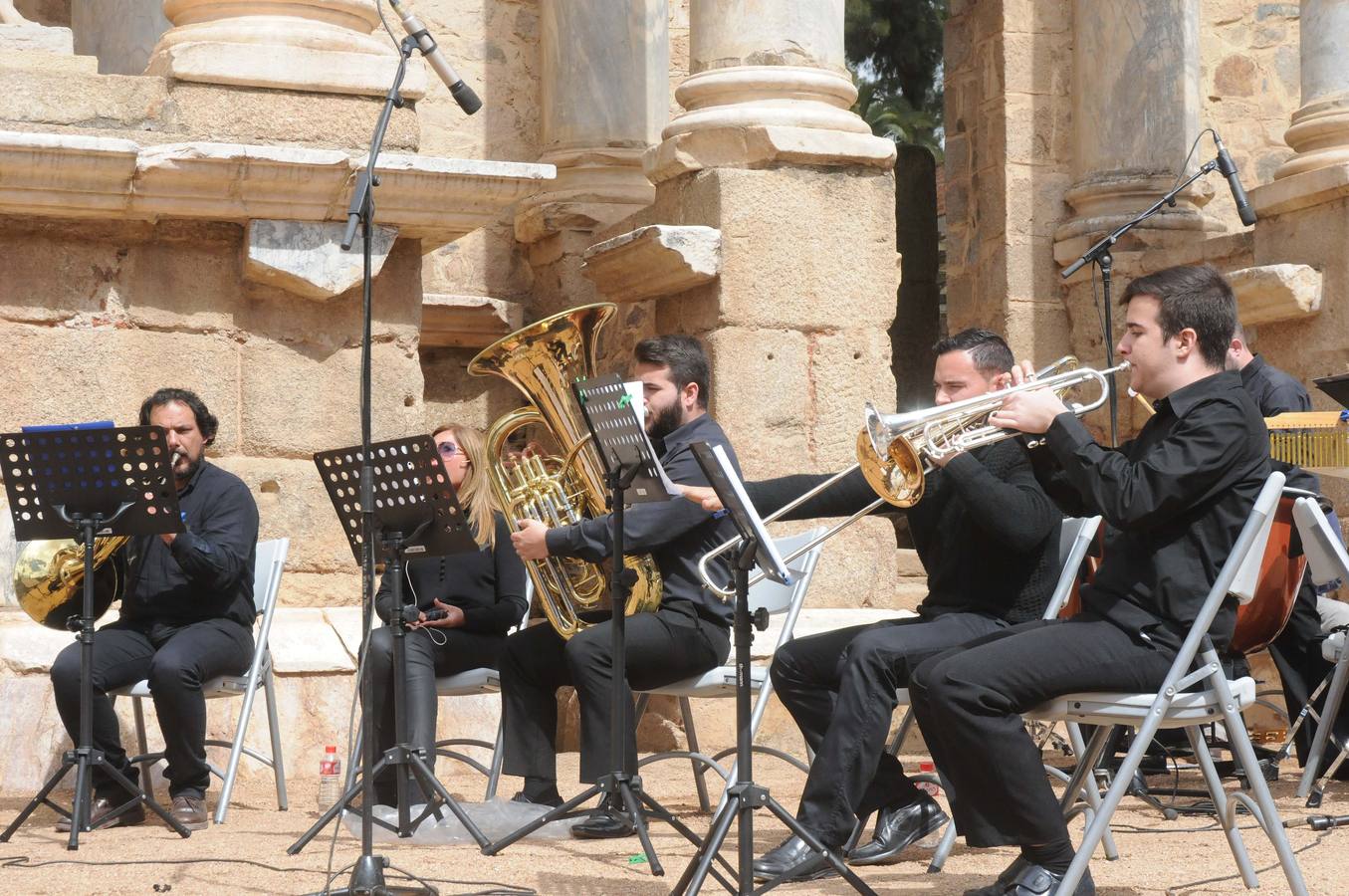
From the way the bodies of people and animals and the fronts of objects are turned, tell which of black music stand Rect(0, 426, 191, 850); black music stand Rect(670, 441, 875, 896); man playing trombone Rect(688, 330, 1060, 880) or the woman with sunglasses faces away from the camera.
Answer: black music stand Rect(0, 426, 191, 850)

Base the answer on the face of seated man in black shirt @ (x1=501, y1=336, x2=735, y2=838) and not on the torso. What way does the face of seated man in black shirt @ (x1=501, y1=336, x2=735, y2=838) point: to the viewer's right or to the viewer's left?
to the viewer's left

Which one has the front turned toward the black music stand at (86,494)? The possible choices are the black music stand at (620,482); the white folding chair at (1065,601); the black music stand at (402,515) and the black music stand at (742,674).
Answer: the white folding chair

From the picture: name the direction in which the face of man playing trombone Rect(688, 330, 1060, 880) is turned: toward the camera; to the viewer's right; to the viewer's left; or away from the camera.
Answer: to the viewer's left

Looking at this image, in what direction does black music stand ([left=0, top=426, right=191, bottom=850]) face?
away from the camera

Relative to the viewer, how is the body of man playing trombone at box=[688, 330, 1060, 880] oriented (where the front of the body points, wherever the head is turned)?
to the viewer's left

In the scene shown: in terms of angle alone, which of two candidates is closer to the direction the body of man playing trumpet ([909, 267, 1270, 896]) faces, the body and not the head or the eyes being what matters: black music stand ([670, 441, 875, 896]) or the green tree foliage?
the black music stand

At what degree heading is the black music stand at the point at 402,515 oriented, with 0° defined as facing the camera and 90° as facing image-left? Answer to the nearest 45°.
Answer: approximately 225°

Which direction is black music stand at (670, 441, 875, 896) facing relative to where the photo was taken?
to the viewer's right

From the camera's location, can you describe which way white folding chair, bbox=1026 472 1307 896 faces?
facing to the left of the viewer

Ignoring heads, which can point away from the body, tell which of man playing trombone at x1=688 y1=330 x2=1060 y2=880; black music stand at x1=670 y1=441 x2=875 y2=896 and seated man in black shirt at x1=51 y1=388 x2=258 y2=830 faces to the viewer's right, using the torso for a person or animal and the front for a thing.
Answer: the black music stand

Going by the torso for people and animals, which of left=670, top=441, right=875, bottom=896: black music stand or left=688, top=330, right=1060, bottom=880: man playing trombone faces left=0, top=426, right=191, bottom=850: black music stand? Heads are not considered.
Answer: the man playing trombone
